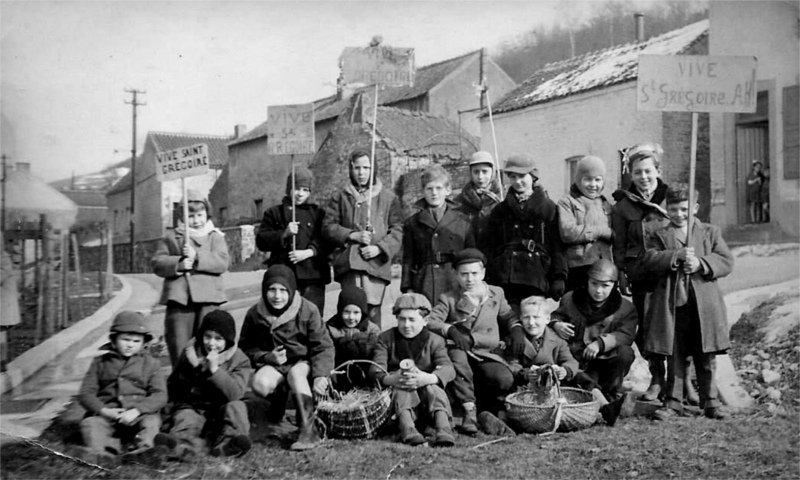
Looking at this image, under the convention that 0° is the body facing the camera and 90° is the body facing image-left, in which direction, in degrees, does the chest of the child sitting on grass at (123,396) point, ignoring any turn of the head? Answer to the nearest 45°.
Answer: approximately 0°

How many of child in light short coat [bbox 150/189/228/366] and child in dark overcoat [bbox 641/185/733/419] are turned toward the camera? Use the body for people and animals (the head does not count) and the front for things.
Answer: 2

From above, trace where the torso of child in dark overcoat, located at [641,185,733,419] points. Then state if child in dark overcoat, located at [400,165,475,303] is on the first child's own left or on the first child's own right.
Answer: on the first child's own right

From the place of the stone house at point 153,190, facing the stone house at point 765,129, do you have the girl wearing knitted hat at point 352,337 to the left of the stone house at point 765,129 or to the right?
right

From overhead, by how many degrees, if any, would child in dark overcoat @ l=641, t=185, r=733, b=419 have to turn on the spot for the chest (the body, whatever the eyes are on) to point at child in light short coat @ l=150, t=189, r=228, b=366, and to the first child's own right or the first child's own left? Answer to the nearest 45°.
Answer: approximately 90° to the first child's own right

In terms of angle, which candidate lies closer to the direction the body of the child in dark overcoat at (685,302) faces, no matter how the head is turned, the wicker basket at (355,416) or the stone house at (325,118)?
the wicker basket
